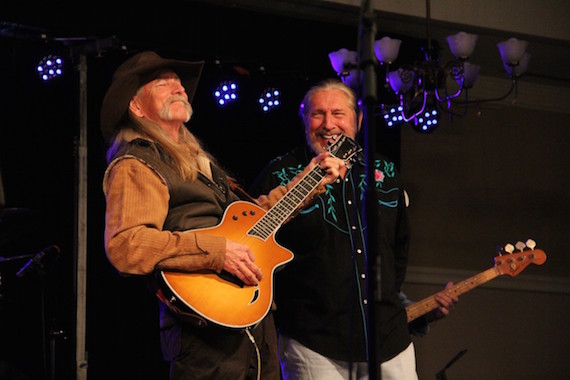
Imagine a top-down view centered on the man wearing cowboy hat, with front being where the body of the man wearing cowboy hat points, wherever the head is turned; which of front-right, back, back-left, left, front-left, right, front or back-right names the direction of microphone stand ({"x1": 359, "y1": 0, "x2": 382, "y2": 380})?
front

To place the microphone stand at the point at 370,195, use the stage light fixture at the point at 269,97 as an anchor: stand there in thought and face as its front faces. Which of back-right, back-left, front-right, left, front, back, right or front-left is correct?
front

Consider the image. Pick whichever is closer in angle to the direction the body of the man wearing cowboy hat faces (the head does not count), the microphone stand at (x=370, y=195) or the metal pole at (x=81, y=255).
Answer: the microphone stand

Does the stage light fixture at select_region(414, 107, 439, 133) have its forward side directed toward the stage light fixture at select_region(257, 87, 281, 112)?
no

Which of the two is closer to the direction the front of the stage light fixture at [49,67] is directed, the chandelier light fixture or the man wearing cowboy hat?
the man wearing cowboy hat

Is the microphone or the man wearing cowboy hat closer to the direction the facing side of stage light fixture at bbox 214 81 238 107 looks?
the man wearing cowboy hat

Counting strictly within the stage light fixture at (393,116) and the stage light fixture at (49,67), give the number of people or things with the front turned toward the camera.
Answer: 2

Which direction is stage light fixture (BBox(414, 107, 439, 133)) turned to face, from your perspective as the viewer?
facing the viewer

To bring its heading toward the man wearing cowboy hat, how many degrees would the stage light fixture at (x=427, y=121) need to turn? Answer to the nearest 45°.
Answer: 0° — it already faces them

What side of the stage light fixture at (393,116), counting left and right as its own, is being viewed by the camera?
front

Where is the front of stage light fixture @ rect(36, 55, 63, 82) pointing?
toward the camera

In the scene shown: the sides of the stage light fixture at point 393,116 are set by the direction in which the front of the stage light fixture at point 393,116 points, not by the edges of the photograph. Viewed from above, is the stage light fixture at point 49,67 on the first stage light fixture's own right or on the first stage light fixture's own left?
on the first stage light fixture's own right

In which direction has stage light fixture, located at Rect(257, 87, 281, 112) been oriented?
toward the camera

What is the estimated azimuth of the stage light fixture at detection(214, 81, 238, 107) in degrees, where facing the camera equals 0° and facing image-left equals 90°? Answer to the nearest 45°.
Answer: approximately 0°

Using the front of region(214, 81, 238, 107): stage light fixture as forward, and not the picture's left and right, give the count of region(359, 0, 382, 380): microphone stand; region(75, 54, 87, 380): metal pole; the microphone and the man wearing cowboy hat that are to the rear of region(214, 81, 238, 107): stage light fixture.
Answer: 0

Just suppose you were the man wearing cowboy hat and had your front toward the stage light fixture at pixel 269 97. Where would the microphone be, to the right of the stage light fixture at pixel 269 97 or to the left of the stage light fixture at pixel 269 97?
left

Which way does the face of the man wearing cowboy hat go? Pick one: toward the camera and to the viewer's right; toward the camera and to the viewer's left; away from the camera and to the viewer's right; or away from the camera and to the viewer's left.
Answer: toward the camera and to the viewer's right

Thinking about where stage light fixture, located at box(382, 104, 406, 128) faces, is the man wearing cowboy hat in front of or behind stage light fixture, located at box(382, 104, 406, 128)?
in front

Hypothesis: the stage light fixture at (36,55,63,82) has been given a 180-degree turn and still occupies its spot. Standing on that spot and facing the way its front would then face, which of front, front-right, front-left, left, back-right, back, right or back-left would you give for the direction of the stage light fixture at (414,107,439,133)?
right

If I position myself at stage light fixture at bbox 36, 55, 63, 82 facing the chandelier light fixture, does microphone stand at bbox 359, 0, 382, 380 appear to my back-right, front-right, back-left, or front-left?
front-right

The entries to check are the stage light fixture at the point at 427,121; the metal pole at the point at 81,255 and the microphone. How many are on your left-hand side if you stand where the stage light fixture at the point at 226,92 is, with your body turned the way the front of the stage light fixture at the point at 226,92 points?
1
